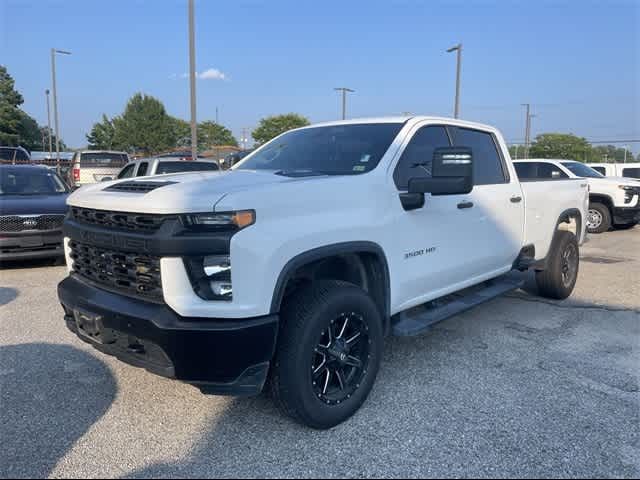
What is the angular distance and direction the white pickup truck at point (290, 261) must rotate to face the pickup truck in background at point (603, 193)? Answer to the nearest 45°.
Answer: approximately 180°

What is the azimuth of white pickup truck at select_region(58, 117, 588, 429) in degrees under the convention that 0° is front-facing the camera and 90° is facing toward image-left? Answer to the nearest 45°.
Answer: approximately 45°

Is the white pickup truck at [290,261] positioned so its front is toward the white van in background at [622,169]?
no

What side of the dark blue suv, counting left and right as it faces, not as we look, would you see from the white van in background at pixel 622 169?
left

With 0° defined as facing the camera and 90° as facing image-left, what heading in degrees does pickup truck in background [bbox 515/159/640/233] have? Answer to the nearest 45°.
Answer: approximately 315°

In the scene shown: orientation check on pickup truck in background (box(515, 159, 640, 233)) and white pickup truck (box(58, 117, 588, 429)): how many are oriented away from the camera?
0

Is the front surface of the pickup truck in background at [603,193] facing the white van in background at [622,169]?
no

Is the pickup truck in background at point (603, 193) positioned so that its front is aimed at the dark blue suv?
no

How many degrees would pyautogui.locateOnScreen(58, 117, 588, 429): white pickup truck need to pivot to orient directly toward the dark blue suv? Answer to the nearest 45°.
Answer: approximately 90° to its right

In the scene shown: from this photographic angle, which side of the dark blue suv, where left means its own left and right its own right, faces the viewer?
front

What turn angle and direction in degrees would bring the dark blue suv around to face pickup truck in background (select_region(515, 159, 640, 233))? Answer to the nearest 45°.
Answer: approximately 90° to its left
